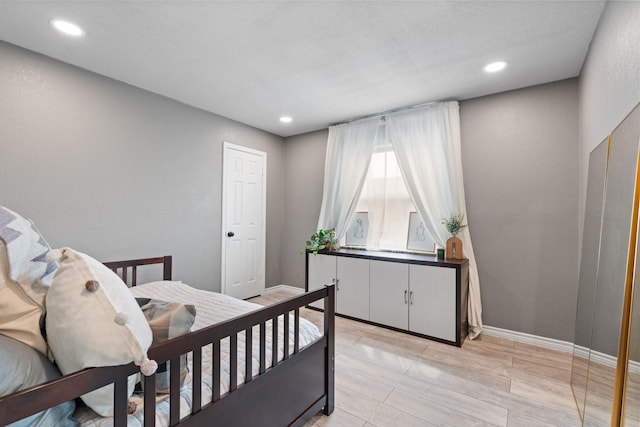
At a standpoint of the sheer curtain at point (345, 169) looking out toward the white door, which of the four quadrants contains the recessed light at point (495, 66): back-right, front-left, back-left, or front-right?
back-left

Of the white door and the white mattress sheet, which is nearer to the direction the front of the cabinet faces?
the white mattress sheet

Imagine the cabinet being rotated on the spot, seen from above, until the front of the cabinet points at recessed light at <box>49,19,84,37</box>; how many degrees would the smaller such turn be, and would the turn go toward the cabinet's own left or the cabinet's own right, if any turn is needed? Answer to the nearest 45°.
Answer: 0° — it already faces it

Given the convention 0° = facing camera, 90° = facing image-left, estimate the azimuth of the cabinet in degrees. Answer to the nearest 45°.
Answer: approximately 45°

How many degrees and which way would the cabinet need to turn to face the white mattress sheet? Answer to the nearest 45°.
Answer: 0° — it already faces it

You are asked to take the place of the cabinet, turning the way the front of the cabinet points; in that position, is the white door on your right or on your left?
on your right
